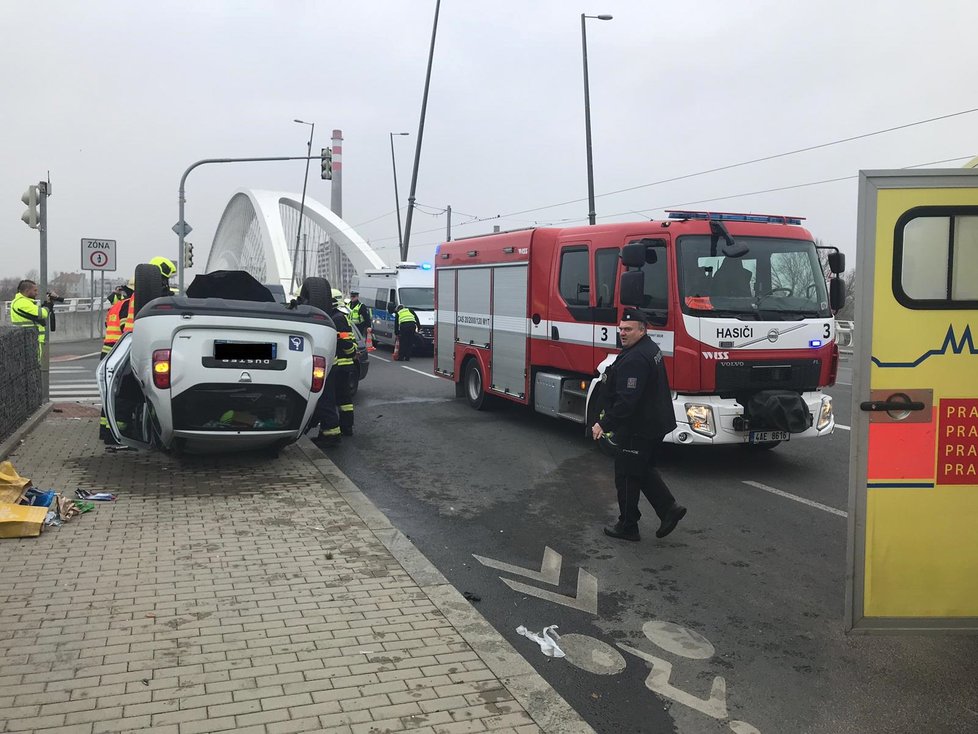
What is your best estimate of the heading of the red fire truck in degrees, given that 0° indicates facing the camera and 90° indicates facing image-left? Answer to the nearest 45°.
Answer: approximately 315°

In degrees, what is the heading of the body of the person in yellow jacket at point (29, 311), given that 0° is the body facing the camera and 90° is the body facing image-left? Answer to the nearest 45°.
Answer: approximately 270°

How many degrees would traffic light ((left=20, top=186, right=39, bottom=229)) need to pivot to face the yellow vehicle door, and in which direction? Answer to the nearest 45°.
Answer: approximately 90° to its left

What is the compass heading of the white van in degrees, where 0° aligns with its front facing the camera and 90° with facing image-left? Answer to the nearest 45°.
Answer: approximately 315°

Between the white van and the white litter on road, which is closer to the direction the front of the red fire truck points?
the white litter on road

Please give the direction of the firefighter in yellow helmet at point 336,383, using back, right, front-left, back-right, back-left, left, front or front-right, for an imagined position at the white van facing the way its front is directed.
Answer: front-right

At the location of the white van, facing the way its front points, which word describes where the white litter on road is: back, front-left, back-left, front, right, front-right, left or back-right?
front-right

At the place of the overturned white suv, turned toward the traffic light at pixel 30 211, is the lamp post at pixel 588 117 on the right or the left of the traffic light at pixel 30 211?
right
